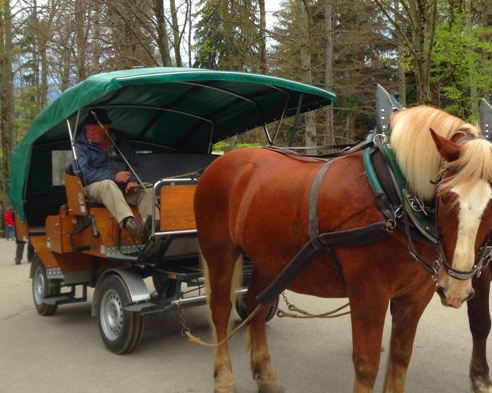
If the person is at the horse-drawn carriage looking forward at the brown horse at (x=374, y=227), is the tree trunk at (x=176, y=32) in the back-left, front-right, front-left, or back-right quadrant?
back-left

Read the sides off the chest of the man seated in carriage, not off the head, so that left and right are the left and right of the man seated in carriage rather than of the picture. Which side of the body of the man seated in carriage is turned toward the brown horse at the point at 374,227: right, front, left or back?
front

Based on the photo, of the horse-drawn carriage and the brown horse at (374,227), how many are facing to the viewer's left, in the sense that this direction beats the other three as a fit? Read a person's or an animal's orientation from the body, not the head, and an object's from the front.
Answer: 0

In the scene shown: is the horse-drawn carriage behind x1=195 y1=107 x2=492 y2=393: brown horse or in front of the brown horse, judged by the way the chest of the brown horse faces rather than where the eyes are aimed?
behind

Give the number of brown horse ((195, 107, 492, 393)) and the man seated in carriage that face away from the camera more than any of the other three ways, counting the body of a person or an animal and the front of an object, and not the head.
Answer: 0

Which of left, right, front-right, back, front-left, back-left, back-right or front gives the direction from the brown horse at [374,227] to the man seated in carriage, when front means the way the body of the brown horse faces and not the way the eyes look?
back

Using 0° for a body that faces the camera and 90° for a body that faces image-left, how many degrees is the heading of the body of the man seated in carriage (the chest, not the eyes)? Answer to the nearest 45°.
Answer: approximately 315°

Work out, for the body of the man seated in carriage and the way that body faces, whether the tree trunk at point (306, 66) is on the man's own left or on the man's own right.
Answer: on the man's own left

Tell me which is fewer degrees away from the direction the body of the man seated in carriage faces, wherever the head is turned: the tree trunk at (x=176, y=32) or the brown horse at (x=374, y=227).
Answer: the brown horse

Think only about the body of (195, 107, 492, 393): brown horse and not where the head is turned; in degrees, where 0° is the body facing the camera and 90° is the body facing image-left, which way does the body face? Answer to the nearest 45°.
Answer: approximately 315°

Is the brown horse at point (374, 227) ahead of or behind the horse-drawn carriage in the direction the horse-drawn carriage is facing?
ahead

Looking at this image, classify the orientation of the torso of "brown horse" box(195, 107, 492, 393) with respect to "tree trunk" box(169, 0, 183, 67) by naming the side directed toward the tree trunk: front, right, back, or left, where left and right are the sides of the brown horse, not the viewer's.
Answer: back
